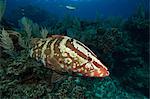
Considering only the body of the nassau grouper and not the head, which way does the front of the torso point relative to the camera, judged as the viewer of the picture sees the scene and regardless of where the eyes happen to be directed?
to the viewer's right
